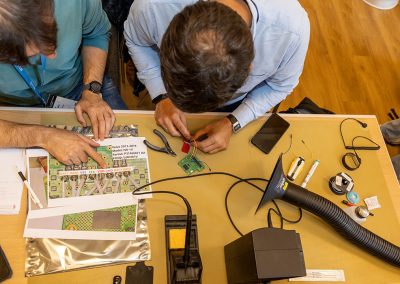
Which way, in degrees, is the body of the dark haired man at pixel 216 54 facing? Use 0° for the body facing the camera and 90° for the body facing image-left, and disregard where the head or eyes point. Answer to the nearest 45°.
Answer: approximately 0°
